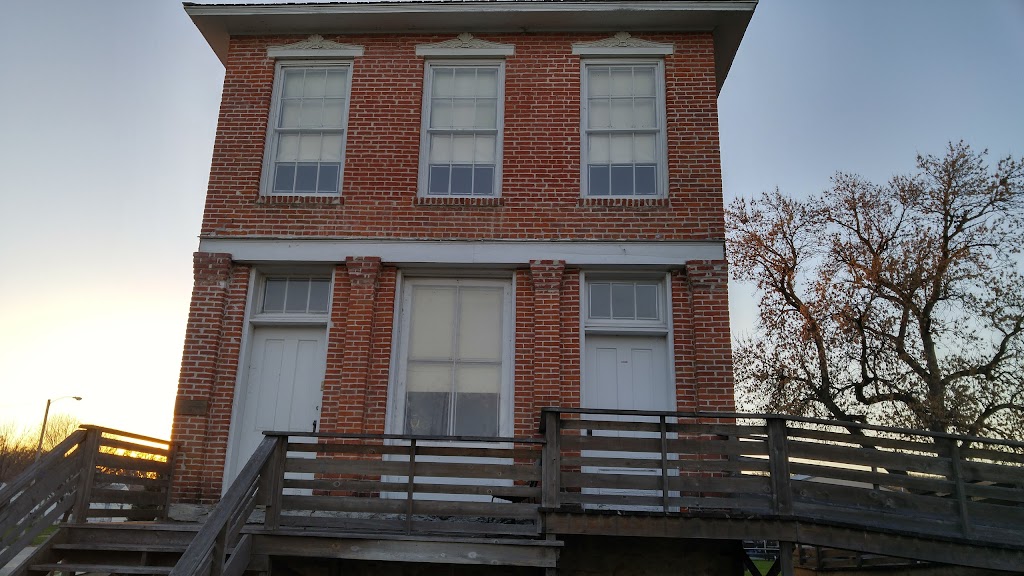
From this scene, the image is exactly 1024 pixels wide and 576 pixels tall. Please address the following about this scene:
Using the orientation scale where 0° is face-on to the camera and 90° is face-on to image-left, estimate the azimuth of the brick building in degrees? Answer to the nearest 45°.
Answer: approximately 0°

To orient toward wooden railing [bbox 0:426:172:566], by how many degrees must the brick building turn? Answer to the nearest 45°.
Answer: approximately 90° to its right
